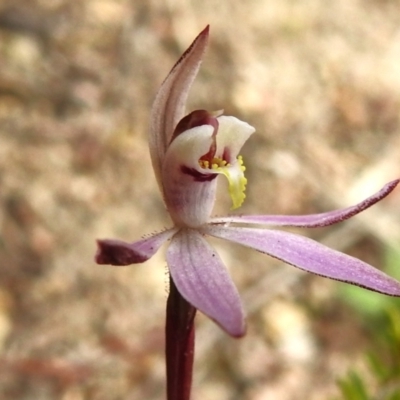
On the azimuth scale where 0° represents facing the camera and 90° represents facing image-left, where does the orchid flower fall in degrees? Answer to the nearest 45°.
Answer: approximately 315°
